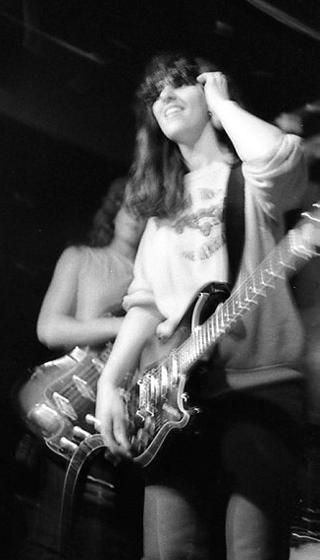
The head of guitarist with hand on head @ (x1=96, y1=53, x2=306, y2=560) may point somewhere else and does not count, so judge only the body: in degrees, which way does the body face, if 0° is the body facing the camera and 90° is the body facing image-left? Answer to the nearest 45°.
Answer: approximately 45°
